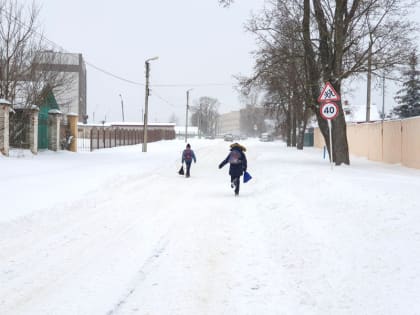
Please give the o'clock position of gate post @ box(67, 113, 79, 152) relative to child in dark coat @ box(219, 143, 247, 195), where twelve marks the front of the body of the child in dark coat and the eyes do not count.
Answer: The gate post is roughly at 11 o'clock from the child in dark coat.

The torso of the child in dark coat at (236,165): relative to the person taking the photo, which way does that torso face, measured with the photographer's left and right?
facing away from the viewer

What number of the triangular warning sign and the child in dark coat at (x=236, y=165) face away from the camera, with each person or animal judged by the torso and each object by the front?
1

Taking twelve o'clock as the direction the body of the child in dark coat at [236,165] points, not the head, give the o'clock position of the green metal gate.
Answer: The green metal gate is roughly at 11 o'clock from the child in dark coat.

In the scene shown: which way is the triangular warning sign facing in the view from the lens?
facing the viewer

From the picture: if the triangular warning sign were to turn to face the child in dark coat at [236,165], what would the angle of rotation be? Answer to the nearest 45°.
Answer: approximately 45° to its right

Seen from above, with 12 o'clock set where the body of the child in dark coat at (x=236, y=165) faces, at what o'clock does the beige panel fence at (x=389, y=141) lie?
The beige panel fence is roughly at 1 o'clock from the child in dark coat.

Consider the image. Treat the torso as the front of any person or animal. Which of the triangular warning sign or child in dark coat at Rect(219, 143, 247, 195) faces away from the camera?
the child in dark coat

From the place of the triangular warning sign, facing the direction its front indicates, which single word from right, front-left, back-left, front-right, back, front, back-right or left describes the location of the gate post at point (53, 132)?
back-right

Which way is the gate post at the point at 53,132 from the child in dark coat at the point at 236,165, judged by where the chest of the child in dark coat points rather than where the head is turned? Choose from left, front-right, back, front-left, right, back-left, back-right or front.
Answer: front-left

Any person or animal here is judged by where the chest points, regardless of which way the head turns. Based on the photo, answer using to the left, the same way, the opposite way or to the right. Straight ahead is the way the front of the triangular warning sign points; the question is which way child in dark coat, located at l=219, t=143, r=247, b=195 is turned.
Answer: the opposite way
